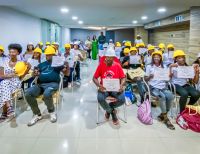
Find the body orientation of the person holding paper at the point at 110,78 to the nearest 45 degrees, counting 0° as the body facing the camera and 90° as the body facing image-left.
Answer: approximately 0°

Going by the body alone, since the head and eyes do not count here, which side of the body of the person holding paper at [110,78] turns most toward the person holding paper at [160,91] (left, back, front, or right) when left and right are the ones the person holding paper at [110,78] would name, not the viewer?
left

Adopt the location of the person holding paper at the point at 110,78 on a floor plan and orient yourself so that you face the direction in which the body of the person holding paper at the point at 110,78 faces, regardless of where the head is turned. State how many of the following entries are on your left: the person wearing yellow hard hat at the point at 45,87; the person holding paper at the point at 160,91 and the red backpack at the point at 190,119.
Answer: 2

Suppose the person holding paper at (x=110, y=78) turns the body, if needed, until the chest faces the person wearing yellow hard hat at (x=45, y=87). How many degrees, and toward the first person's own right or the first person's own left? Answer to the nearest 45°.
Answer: approximately 90° to the first person's own right

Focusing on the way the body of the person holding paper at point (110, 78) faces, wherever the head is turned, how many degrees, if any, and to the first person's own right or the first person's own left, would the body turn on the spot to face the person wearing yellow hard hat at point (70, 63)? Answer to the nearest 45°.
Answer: approximately 180°

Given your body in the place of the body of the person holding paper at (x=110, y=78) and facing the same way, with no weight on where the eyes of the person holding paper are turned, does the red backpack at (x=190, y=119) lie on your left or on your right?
on your left

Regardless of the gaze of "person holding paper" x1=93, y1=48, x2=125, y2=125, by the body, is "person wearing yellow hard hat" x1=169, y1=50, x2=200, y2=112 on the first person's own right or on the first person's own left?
on the first person's own left
